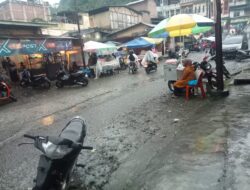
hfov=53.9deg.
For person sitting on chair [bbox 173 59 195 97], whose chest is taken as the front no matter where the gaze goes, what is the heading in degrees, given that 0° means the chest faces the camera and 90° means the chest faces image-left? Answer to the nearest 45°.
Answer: approximately 90°

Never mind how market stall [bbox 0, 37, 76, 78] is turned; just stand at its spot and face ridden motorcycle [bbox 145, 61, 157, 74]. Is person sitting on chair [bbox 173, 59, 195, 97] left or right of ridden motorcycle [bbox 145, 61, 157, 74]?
right

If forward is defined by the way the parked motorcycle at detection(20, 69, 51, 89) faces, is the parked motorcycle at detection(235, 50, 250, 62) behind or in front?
behind

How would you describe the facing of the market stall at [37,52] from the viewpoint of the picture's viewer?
facing the viewer and to the right of the viewer

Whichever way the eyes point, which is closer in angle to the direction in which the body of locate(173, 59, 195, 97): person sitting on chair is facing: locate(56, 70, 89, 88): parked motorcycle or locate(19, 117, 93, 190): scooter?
the parked motorcycle

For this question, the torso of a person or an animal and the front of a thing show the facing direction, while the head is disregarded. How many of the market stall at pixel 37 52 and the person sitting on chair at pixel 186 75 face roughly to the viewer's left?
1

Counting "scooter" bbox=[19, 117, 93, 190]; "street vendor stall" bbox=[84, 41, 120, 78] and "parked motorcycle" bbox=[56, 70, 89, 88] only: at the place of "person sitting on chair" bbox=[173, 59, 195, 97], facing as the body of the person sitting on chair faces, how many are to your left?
1

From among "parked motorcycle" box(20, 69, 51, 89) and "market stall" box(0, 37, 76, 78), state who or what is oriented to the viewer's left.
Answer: the parked motorcycle

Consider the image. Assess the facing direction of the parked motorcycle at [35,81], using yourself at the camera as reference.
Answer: facing to the left of the viewer

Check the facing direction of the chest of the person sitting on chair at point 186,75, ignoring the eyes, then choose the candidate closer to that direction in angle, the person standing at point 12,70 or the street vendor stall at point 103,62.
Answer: the person standing

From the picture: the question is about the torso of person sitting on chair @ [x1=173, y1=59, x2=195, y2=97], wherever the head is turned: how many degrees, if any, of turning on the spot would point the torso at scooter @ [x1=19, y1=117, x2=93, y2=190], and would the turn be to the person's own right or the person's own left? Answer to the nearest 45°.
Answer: approximately 90° to the person's own left

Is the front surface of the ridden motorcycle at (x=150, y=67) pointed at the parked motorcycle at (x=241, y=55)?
no

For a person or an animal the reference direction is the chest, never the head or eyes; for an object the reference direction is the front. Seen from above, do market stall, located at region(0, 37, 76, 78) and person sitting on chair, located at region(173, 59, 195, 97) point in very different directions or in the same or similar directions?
very different directions
